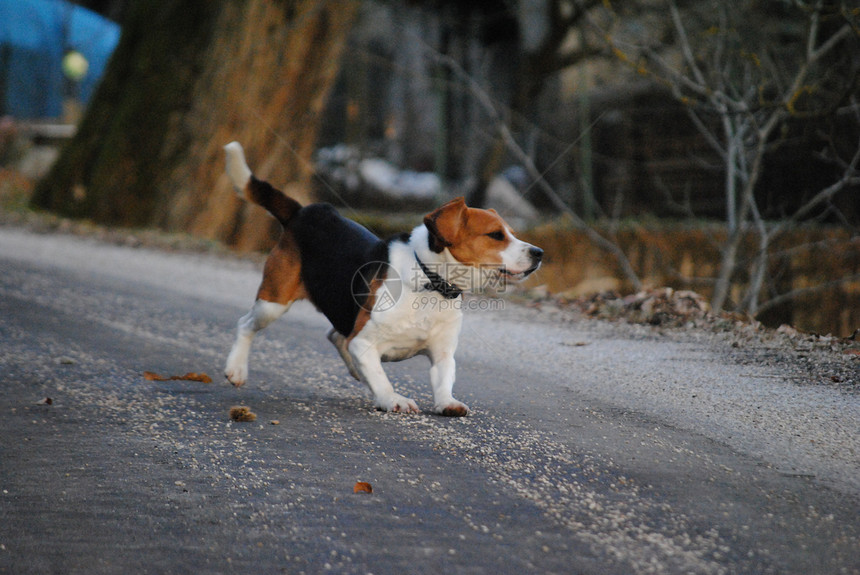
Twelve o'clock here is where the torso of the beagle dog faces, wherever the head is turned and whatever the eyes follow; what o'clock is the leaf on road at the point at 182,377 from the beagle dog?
The leaf on road is roughly at 6 o'clock from the beagle dog.

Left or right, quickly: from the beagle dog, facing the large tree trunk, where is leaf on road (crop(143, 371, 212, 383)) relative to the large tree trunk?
left

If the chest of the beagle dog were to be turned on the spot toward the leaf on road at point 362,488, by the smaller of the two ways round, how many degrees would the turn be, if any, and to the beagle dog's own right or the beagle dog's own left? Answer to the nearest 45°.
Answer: approximately 45° to the beagle dog's own right

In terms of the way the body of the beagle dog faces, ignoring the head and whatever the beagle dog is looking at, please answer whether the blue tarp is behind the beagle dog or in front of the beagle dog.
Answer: behind

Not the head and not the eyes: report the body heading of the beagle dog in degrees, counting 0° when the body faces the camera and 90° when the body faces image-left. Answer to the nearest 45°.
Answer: approximately 315°
